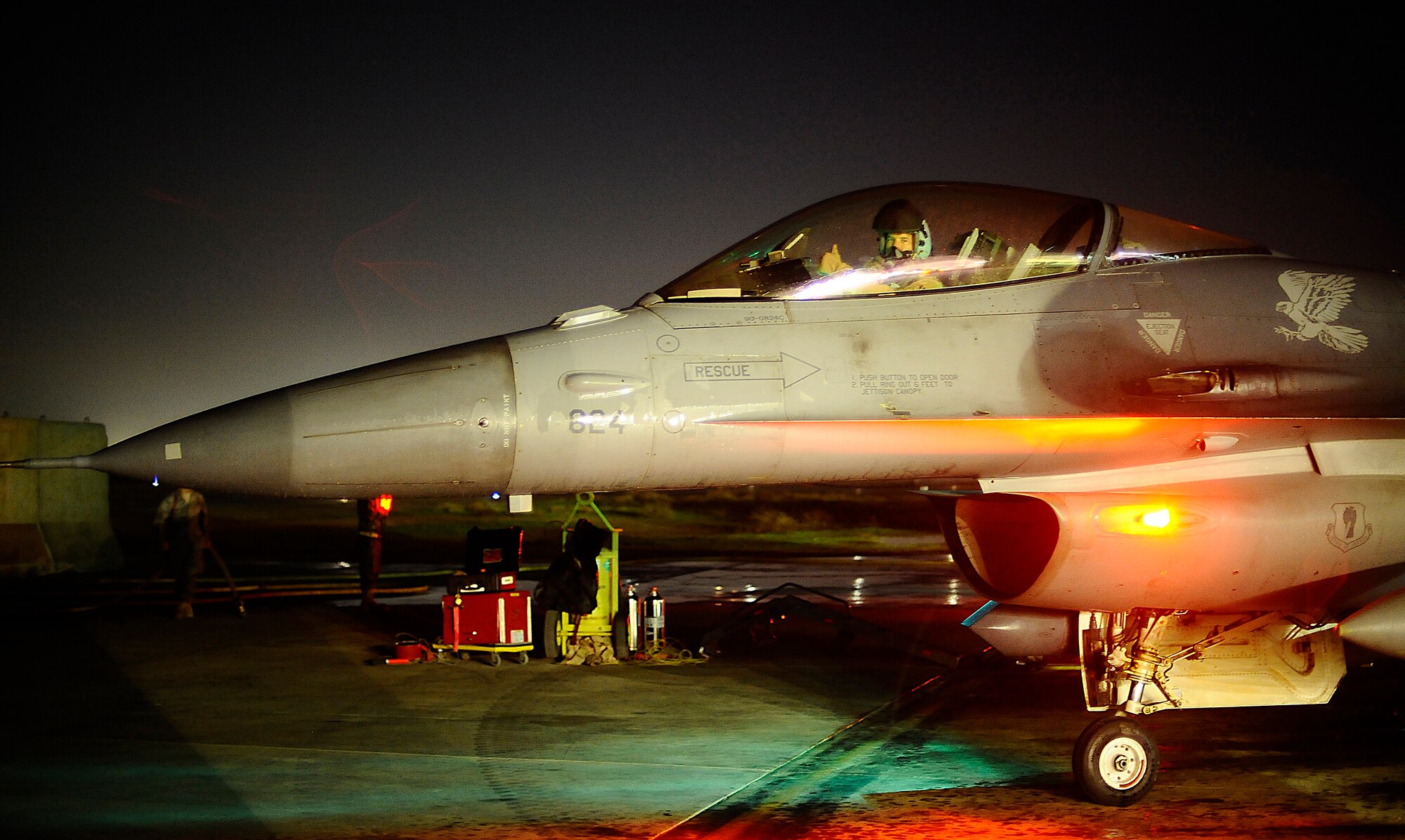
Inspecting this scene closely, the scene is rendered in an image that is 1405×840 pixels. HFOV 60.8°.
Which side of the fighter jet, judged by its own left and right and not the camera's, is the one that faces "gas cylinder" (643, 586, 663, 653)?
right

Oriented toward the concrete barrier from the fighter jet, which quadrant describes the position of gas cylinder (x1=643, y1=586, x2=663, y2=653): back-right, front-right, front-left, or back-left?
front-right

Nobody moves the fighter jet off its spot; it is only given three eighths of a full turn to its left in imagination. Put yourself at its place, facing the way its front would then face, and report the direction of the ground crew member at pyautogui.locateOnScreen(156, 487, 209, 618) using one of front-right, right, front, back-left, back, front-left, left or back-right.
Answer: back

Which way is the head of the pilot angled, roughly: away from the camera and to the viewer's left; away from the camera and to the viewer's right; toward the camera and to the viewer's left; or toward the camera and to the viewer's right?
toward the camera and to the viewer's left

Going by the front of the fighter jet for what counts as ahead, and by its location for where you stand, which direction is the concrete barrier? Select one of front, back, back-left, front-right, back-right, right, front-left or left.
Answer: front-right

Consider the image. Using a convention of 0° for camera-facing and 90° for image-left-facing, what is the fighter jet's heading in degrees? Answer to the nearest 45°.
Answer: approximately 90°

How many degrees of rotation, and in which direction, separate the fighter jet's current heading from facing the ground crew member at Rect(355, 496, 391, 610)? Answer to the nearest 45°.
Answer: approximately 45° to its right

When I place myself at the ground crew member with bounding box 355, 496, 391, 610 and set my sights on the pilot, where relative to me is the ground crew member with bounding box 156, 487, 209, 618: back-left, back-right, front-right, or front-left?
back-right
